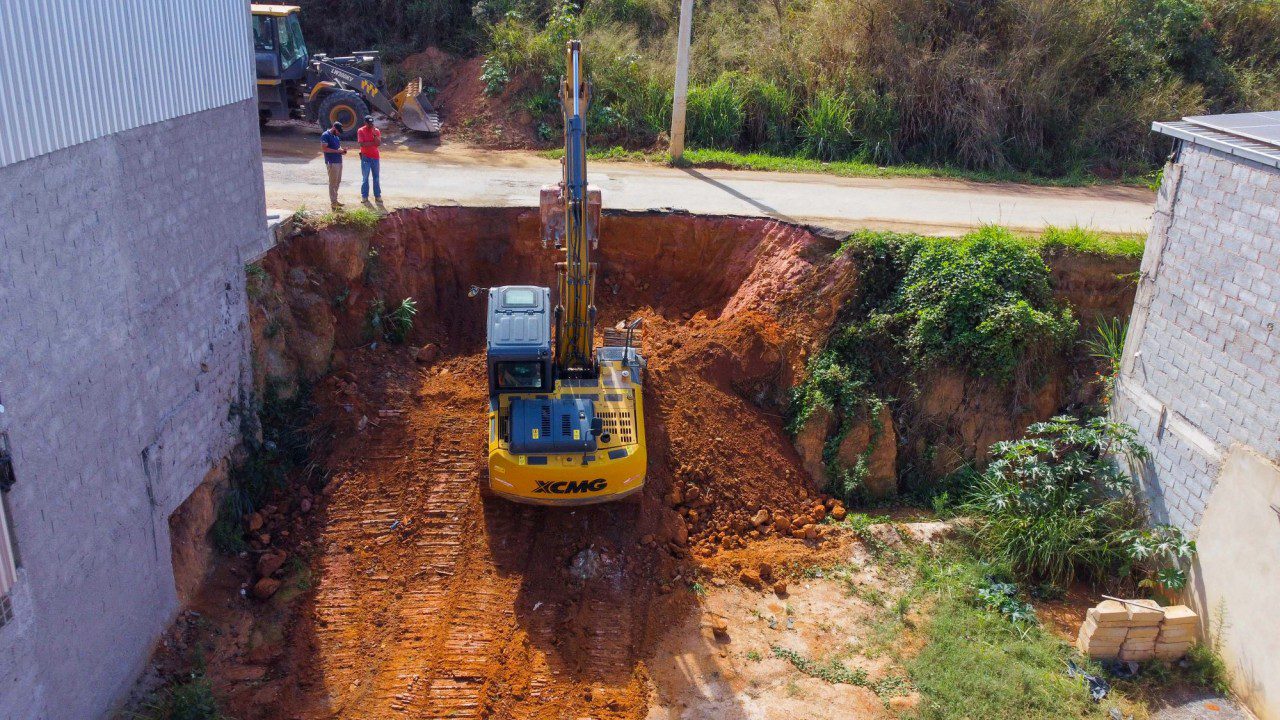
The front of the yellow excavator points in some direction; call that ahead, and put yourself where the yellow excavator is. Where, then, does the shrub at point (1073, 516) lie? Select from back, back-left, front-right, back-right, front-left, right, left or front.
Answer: right

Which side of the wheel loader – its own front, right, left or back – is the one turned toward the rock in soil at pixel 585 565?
right

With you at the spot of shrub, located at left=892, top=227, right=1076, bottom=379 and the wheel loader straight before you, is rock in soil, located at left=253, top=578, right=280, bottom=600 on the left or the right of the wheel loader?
left

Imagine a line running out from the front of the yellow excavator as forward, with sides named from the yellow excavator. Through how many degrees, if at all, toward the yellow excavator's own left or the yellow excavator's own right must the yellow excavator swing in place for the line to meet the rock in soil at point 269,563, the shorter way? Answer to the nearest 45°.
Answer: approximately 90° to the yellow excavator's own left

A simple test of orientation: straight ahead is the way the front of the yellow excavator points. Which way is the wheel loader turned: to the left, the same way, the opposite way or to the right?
to the right

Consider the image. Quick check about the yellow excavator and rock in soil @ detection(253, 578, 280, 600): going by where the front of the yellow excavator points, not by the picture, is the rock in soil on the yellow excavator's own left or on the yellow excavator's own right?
on the yellow excavator's own left

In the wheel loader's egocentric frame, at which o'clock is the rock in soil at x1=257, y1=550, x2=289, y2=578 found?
The rock in soil is roughly at 3 o'clock from the wheel loader.

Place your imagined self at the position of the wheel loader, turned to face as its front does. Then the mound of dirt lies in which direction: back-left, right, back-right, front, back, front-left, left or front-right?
front

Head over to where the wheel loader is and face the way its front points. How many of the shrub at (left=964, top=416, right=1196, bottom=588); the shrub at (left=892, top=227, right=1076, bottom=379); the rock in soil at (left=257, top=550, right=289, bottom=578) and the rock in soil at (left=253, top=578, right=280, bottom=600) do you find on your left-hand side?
0

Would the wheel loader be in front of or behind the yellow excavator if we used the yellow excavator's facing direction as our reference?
in front

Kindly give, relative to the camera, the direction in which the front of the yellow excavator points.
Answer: facing away from the viewer

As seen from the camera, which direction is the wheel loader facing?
to the viewer's right

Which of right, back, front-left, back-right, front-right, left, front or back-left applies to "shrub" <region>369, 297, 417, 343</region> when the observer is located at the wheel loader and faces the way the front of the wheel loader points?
right

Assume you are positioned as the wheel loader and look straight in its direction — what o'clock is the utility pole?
The utility pole is roughly at 1 o'clock from the wheel loader.

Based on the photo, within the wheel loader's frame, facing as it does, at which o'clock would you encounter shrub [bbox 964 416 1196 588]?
The shrub is roughly at 2 o'clock from the wheel loader.

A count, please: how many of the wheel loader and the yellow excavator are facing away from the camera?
1

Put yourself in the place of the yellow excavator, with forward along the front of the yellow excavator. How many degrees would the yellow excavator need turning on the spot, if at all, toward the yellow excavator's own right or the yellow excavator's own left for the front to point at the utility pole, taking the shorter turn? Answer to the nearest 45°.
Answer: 0° — it already faces it

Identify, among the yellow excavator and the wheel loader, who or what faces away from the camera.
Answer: the yellow excavator
